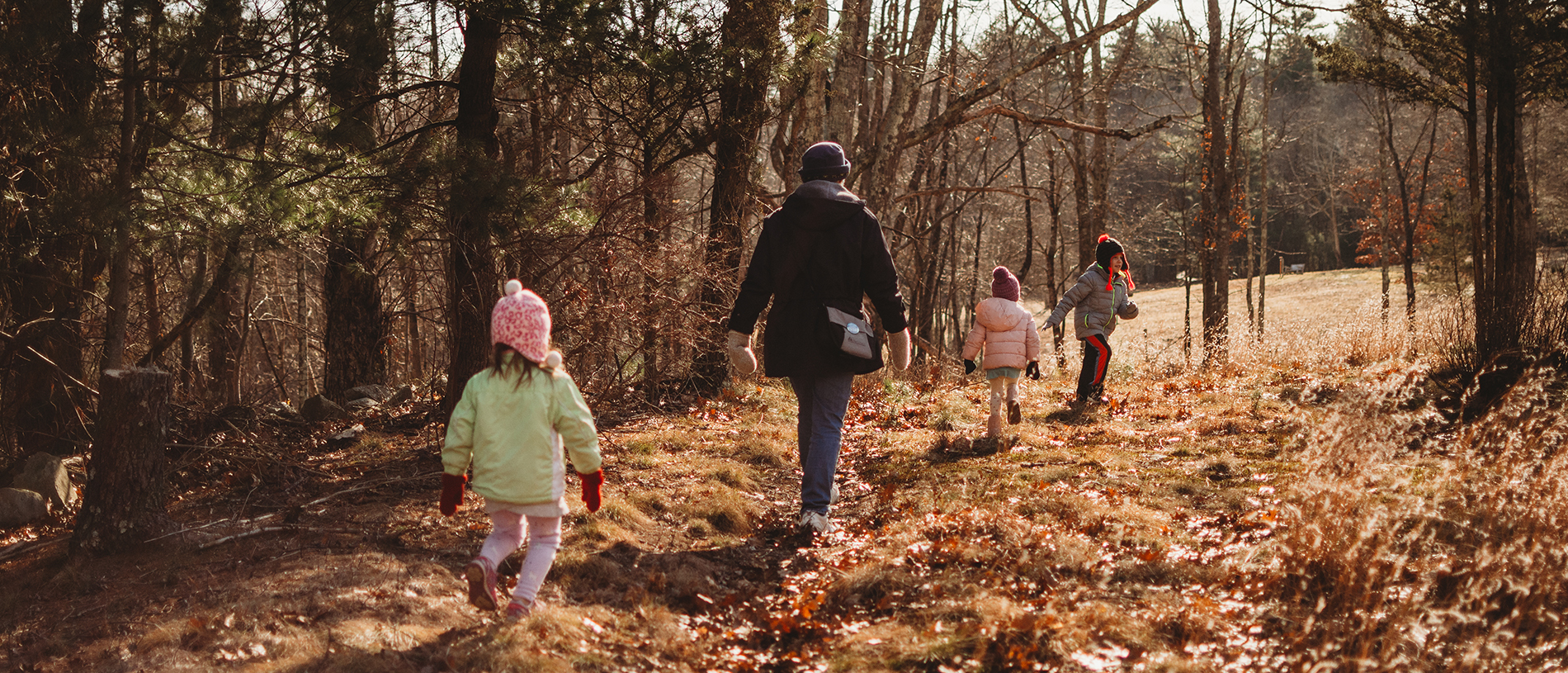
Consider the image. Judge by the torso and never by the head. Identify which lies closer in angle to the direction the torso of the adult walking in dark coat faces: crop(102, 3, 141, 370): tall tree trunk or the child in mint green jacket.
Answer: the tall tree trunk

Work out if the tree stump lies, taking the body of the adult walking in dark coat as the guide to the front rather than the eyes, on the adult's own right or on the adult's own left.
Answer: on the adult's own left

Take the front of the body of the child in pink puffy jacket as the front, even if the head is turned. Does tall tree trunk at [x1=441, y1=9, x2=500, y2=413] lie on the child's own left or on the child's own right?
on the child's own left

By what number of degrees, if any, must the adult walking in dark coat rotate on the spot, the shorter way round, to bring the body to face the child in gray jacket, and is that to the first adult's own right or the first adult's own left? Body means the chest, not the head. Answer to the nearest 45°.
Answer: approximately 45° to the first adult's own right

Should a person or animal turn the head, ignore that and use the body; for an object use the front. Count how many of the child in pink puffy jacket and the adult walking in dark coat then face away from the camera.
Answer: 2

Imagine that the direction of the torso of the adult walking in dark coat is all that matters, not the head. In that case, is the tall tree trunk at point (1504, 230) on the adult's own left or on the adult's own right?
on the adult's own right

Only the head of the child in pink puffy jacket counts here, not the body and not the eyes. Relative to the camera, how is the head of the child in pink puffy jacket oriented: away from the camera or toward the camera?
away from the camera

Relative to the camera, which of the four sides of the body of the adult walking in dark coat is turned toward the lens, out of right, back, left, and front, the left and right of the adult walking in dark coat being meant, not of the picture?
back

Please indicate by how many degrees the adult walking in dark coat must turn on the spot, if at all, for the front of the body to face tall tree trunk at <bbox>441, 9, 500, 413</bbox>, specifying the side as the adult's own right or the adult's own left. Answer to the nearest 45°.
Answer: approximately 45° to the adult's own left

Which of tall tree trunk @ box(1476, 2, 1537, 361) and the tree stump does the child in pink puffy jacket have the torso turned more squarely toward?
the tall tree trunk

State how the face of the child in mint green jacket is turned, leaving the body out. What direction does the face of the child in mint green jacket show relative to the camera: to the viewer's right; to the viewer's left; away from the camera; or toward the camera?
away from the camera

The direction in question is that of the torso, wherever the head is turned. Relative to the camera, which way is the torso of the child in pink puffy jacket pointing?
away from the camera

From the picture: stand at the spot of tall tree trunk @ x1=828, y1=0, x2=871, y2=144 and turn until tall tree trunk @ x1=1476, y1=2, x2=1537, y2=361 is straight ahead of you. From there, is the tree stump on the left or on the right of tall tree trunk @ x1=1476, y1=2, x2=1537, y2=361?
right
